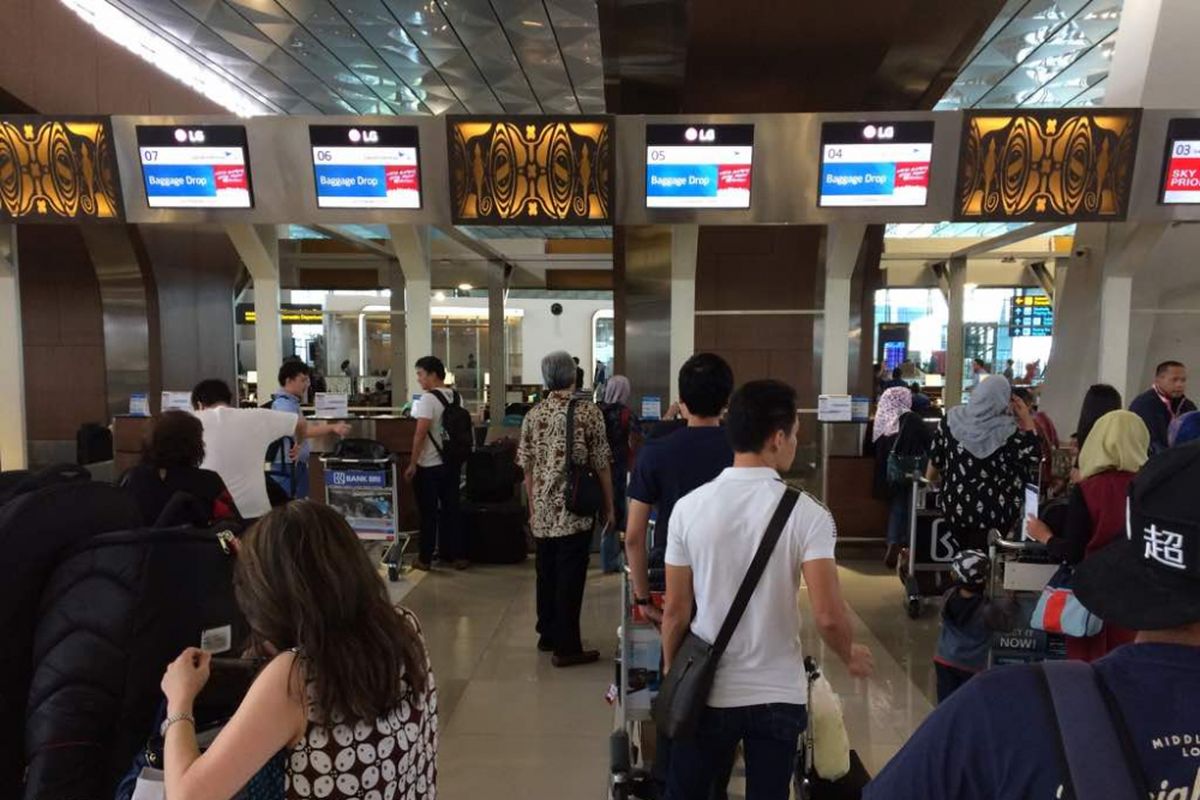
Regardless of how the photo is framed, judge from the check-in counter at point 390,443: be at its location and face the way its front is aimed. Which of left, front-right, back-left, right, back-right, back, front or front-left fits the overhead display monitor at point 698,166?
front-left

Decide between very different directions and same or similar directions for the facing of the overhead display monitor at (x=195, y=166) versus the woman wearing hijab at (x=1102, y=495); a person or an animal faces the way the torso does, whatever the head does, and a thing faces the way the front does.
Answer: very different directions

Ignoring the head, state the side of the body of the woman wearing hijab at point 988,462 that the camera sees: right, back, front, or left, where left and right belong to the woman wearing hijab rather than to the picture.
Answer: back

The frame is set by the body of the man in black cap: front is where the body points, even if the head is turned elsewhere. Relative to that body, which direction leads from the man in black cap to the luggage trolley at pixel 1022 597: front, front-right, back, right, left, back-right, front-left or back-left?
front

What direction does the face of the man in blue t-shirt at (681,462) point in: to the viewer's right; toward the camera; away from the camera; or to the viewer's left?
away from the camera

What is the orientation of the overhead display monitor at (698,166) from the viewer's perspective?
toward the camera

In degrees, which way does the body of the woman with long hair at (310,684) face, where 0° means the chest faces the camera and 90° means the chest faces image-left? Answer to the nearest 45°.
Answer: approximately 135°

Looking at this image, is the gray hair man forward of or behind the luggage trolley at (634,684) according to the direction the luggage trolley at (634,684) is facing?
forward

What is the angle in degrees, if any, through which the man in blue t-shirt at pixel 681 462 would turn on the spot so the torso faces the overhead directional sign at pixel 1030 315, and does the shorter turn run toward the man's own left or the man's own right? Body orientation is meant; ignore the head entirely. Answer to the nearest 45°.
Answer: approximately 45° to the man's own right

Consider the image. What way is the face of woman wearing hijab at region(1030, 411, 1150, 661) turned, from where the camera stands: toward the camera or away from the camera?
away from the camera

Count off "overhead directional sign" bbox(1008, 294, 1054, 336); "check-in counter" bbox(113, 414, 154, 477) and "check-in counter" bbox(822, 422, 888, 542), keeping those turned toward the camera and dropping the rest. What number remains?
3

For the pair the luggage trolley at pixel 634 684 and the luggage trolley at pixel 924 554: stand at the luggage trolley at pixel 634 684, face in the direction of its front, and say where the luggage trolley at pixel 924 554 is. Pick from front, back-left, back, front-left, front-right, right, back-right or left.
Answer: front-right

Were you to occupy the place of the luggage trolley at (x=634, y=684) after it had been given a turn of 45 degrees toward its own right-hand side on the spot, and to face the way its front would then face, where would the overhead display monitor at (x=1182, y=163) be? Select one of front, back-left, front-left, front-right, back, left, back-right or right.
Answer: front

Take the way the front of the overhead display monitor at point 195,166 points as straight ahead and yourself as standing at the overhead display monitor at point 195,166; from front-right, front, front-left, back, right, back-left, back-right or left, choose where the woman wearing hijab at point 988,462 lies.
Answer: front-left

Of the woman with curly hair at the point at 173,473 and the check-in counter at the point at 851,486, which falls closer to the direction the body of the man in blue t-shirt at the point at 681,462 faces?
the check-in counter

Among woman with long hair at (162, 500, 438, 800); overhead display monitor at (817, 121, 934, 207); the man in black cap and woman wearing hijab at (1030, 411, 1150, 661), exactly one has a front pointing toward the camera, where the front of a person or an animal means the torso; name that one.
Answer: the overhead display monitor

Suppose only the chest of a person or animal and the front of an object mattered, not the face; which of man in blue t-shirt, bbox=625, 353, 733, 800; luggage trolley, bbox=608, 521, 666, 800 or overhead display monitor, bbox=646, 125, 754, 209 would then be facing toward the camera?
the overhead display monitor

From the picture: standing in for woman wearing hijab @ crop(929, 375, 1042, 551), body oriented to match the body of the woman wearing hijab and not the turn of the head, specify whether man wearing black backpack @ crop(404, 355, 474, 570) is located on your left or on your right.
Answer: on your left

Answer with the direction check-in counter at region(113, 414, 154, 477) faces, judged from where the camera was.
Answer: facing the viewer
